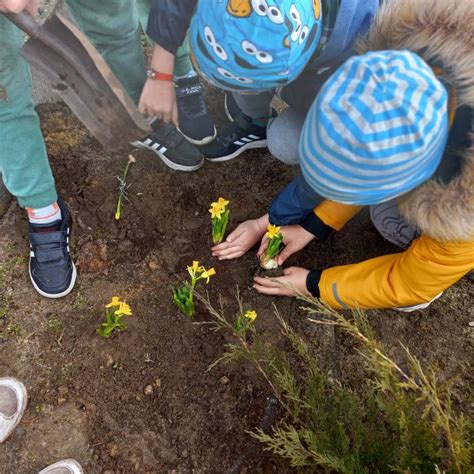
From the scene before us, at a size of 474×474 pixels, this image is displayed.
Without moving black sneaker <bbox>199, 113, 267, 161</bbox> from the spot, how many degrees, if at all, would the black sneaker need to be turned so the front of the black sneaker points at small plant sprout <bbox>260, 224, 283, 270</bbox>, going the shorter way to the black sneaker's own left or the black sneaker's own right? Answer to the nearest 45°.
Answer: approximately 45° to the black sneaker's own left

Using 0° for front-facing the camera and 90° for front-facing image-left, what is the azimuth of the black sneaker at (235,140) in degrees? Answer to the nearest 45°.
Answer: approximately 45°

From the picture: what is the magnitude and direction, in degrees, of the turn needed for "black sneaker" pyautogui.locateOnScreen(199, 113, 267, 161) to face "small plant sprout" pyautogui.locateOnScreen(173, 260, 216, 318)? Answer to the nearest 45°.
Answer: approximately 45° to its left

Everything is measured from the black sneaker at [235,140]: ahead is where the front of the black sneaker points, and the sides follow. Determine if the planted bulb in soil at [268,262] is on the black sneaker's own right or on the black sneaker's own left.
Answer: on the black sneaker's own left
